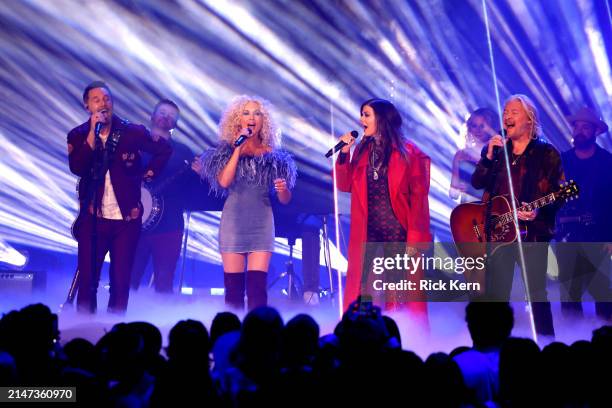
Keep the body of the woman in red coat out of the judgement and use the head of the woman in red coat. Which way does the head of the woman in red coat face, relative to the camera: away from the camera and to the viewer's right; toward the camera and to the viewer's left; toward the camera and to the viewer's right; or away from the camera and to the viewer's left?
toward the camera and to the viewer's left

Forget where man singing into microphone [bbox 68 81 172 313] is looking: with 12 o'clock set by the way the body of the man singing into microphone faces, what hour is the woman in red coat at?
The woman in red coat is roughly at 10 o'clock from the man singing into microphone.

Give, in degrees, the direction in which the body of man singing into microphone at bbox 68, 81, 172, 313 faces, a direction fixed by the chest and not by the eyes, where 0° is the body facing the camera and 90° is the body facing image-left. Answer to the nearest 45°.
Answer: approximately 0°

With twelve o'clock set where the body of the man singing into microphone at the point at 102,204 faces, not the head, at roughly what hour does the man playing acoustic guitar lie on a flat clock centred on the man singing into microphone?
The man playing acoustic guitar is roughly at 10 o'clock from the man singing into microphone.

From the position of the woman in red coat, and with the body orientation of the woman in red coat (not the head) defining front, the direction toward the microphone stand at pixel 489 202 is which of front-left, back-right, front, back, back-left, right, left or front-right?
back-left

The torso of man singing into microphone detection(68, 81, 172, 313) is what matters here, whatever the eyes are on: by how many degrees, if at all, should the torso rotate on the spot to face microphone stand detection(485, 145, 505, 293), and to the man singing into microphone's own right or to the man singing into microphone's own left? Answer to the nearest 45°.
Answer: approximately 45° to the man singing into microphone's own left

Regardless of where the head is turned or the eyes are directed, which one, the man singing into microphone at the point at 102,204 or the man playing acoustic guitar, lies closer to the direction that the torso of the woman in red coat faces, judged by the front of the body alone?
the man singing into microphone

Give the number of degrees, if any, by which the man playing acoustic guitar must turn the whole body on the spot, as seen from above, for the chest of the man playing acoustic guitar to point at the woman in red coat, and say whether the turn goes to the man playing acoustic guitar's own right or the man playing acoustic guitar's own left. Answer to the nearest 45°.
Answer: approximately 45° to the man playing acoustic guitar's own right
